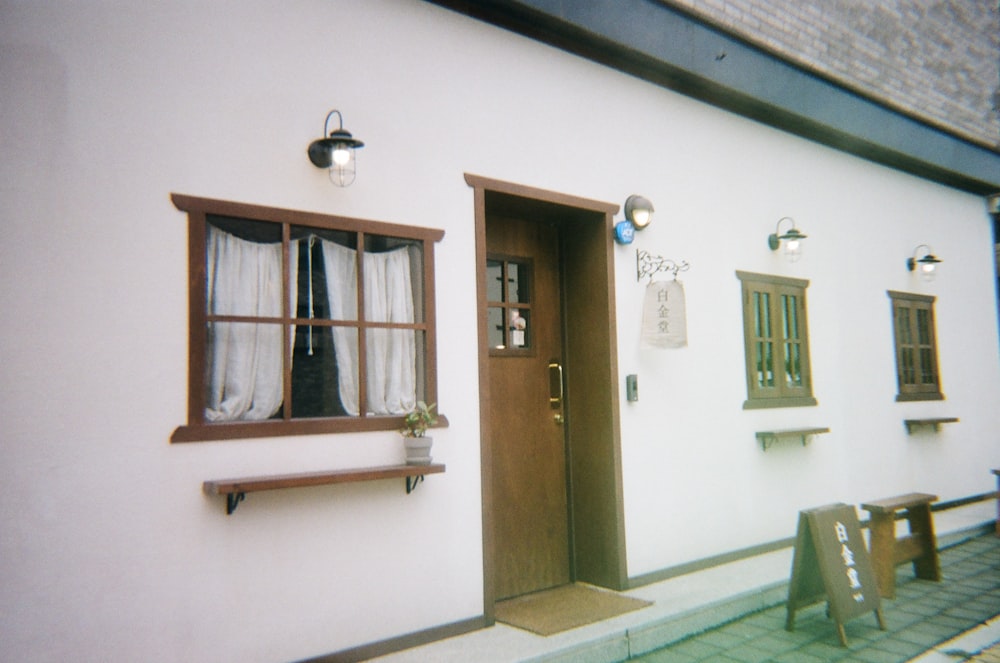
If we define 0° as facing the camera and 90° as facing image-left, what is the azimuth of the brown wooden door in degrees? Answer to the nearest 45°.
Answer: approximately 315°

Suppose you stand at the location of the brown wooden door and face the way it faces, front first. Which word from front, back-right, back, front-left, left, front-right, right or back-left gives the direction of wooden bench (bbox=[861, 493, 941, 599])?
front-left

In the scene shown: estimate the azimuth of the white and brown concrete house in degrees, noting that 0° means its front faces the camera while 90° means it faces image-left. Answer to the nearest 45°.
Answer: approximately 315°

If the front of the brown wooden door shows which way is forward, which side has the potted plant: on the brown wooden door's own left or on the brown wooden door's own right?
on the brown wooden door's own right

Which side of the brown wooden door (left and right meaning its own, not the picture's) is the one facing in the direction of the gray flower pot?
right

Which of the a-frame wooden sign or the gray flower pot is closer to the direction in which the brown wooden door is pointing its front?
the a-frame wooden sign
